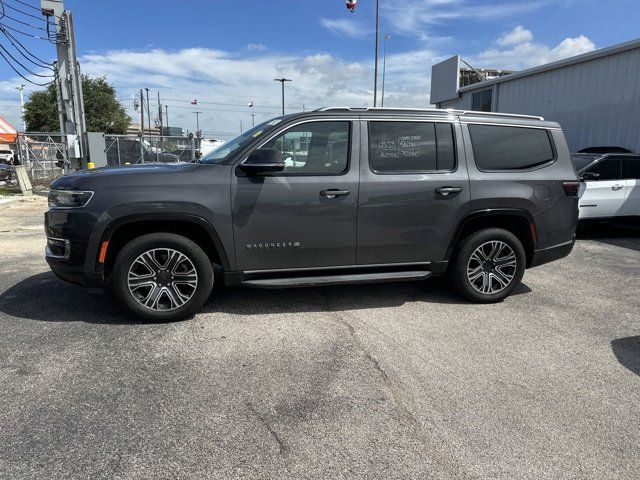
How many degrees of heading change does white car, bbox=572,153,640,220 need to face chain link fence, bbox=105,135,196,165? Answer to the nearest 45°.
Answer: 0° — it already faces it

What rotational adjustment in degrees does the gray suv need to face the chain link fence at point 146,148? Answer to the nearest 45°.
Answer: approximately 45° to its right

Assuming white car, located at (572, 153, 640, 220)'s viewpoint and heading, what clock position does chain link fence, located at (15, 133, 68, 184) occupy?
The chain link fence is roughly at 12 o'clock from the white car.

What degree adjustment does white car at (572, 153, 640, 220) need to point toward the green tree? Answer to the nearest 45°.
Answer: approximately 45° to its right

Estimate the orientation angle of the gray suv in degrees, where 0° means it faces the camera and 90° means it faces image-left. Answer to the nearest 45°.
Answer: approximately 90°

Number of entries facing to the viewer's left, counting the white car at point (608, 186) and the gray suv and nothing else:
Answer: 2

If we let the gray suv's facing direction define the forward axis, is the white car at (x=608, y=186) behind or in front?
behind

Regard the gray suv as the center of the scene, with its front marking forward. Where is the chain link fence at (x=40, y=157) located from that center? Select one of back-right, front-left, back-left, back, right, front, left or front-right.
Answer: front-right

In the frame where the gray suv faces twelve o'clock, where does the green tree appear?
The green tree is roughly at 2 o'clock from the gray suv.

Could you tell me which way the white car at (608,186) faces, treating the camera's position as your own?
facing to the left of the viewer

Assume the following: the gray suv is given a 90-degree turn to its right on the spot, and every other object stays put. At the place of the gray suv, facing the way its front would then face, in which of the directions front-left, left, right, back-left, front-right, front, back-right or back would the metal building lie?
front-right

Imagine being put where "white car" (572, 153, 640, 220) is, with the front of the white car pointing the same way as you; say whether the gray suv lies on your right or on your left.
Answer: on your left

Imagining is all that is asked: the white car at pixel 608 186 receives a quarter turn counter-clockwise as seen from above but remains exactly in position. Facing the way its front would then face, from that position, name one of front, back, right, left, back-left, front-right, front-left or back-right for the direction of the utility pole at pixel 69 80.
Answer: right
